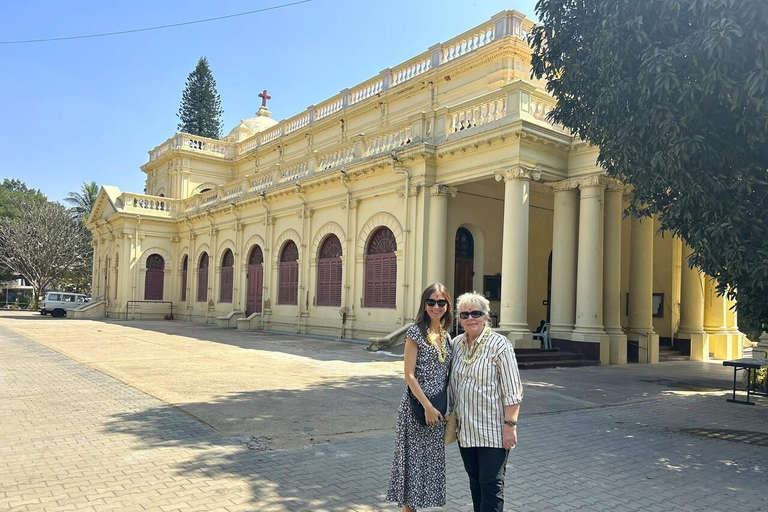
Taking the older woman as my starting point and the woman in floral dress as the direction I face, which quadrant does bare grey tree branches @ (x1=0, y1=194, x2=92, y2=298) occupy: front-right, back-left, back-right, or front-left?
front-right

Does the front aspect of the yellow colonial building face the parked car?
no

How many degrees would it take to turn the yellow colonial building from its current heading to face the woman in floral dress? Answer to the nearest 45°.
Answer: approximately 45° to its right

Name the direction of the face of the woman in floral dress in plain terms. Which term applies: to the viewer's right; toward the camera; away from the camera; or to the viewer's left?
toward the camera

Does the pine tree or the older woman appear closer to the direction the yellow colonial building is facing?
the older woman

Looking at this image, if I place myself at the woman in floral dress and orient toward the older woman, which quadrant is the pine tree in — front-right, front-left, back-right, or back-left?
back-left

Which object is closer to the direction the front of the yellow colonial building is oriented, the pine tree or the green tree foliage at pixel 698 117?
the green tree foliage

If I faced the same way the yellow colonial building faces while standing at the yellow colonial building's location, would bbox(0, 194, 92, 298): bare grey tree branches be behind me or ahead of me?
behind

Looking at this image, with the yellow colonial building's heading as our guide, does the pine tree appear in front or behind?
behind

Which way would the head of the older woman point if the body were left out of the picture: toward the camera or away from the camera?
toward the camera

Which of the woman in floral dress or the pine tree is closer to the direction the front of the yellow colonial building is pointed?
the woman in floral dress

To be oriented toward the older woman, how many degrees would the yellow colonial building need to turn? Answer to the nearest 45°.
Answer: approximately 45° to its right
